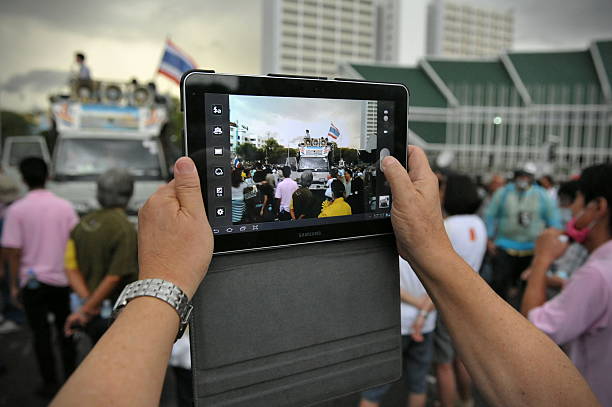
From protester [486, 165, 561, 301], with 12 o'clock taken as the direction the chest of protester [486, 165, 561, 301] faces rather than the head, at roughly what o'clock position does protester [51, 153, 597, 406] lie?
protester [51, 153, 597, 406] is roughly at 12 o'clock from protester [486, 165, 561, 301].

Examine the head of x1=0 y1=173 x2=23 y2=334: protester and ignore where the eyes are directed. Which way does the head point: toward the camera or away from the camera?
away from the camera

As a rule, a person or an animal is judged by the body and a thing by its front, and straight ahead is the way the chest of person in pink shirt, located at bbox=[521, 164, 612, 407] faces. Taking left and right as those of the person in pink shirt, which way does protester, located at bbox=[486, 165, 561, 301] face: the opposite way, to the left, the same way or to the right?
to the left

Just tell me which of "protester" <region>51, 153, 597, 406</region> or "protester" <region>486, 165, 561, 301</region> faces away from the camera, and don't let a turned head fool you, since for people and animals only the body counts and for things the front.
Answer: "protester" <region>51, 153, 597, 406</region>

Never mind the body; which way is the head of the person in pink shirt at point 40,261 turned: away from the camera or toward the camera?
away from the camera

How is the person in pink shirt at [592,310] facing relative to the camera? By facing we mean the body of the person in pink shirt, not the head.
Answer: to the viewer's left

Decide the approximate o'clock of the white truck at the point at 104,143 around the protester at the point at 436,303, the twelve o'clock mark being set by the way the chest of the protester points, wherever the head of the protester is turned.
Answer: The white truck is roughly at 11 o'clock from the protester.

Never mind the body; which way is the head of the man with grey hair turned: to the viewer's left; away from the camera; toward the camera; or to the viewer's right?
away from the camera

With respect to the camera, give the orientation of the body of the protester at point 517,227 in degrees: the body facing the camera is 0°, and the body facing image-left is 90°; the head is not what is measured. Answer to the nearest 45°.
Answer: approximately 0°

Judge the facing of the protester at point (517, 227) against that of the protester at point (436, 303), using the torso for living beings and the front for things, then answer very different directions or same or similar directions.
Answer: very different directions

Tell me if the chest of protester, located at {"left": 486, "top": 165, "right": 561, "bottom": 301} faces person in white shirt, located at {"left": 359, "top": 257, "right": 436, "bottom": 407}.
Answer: yes

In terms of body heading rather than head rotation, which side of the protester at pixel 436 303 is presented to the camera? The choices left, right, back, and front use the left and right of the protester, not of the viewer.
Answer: back
